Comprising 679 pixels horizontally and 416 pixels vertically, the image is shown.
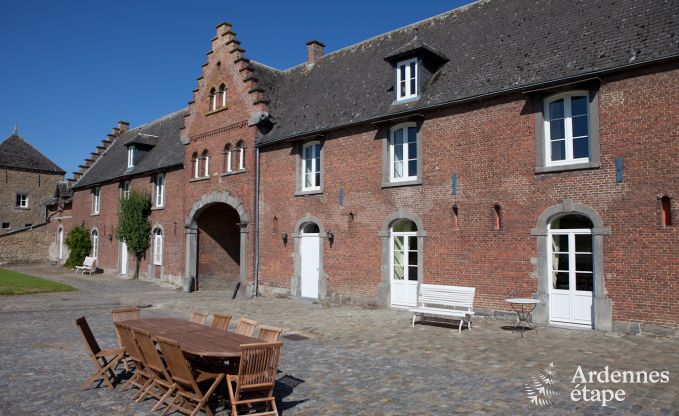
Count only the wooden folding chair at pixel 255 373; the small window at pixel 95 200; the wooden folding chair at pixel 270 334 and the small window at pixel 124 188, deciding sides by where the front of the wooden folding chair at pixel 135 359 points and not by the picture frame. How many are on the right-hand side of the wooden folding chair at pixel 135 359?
2

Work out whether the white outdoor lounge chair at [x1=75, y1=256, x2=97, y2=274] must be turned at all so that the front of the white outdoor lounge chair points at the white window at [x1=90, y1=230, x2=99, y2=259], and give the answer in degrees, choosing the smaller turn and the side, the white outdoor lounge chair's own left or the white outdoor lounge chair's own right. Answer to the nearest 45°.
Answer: approximately 135° to the white outdoor lounge chair's own right

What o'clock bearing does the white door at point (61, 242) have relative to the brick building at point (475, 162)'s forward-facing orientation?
The white door is roughly at 3 o'clock from the brick building.

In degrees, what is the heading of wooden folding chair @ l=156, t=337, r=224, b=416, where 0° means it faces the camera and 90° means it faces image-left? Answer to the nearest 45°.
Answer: approximately 225°

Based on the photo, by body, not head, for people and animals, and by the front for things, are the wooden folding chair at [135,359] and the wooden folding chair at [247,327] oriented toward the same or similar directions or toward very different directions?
very different directions

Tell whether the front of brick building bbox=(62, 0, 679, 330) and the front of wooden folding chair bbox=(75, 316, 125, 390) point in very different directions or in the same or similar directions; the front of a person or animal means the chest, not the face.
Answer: very different directions

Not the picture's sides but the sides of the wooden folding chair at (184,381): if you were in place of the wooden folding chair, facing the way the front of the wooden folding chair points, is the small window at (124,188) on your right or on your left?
on your left

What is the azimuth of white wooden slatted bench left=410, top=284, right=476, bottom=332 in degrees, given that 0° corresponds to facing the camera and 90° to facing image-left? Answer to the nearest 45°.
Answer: approximately 45°

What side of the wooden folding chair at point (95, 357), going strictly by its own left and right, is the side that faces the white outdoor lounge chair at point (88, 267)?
left
